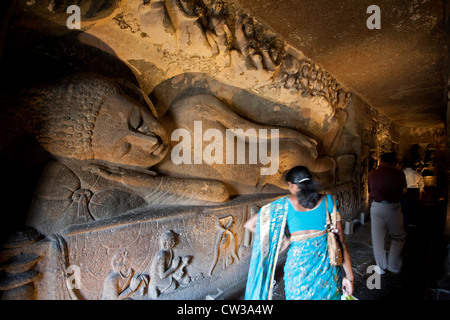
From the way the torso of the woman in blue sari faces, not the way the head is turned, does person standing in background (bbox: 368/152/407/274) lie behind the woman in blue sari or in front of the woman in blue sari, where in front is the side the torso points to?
in front

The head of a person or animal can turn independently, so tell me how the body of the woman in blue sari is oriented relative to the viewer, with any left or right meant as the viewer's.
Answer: facing away from the viewer

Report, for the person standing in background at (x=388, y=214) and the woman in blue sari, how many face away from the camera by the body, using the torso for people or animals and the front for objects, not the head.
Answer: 2

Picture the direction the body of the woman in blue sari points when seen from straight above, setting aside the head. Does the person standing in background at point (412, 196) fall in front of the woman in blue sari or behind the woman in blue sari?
in front

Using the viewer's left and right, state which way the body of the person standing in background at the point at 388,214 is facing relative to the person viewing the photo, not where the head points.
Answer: facing away from the viewer

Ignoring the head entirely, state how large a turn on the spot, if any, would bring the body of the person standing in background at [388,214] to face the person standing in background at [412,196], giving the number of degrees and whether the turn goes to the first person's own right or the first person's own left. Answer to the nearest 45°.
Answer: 0° — they already face them

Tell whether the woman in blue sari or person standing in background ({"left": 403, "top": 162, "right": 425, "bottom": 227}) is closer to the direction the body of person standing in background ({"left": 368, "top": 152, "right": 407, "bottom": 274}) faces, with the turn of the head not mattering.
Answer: the person standing in background

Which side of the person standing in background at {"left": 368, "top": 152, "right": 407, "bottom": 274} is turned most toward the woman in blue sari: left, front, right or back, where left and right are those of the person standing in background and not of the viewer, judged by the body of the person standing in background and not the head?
back
